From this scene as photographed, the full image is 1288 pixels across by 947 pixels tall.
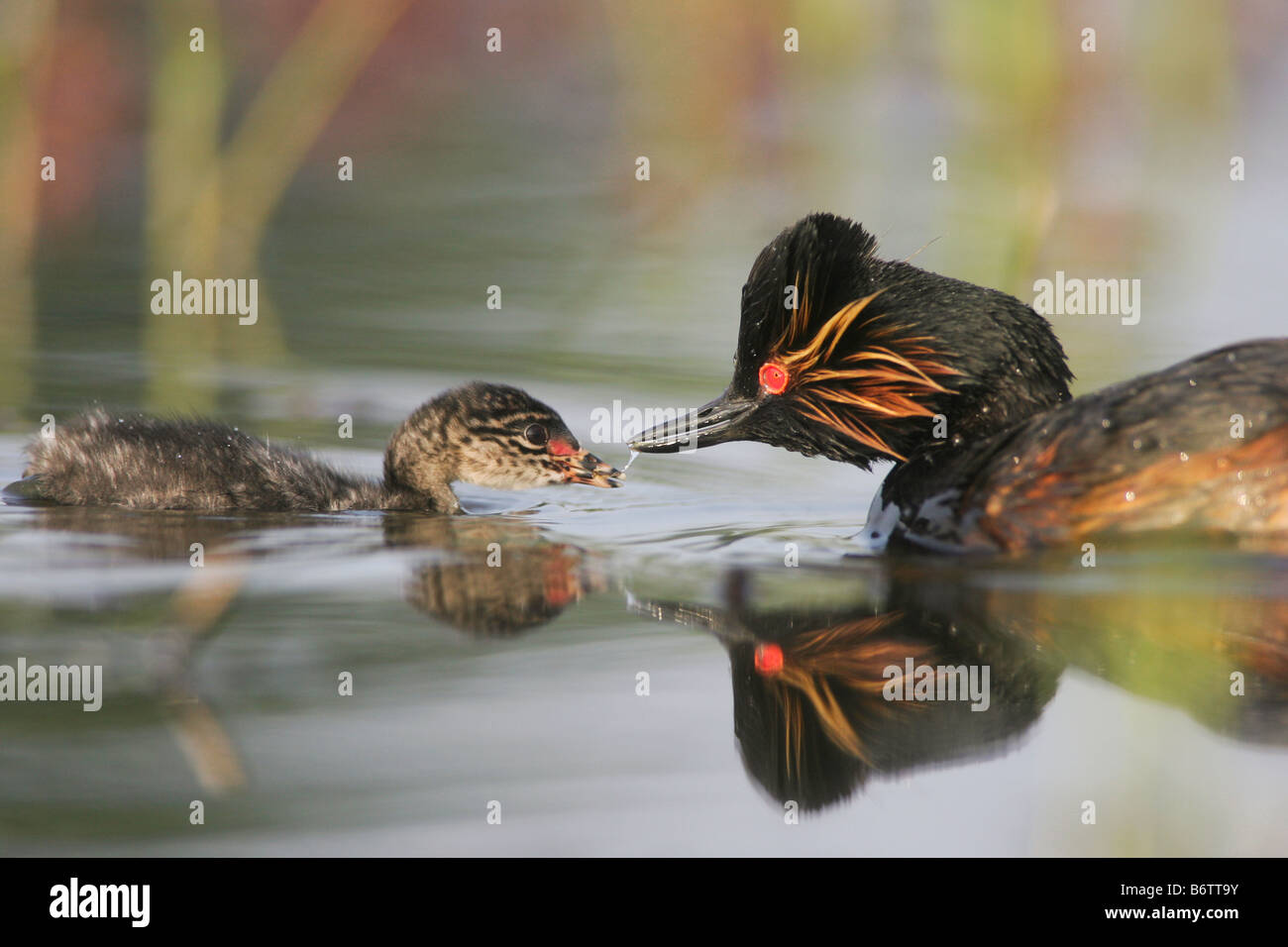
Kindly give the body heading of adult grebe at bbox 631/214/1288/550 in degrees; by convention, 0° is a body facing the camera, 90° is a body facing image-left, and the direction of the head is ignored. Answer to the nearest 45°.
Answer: approximately 90°

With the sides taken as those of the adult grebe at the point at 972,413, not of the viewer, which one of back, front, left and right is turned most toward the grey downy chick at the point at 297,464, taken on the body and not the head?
front

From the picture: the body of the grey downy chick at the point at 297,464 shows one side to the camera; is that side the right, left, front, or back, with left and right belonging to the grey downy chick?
right

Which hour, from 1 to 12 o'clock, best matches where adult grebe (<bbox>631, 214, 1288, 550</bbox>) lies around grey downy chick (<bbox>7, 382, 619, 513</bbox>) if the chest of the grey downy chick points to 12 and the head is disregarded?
The adult grebe is roughly at 1 o'clock from the grey downy chick.

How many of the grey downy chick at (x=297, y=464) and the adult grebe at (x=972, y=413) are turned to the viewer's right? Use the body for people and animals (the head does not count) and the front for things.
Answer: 1

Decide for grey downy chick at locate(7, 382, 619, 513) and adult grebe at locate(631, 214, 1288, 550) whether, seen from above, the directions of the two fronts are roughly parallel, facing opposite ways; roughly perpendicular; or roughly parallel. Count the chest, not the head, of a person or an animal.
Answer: roughly parallel, facing opposite ways
